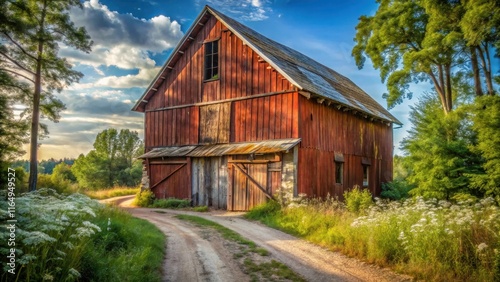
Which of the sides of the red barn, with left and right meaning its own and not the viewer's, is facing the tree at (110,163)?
right

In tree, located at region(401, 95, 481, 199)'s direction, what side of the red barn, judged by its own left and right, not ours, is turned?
left

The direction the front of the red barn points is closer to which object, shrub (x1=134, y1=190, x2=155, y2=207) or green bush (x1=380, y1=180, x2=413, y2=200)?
the shrub

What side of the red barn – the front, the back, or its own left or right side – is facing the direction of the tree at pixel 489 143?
left

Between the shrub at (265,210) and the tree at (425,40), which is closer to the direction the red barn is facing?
the shrub

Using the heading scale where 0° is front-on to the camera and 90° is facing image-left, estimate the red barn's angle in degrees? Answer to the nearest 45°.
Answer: approximately 45°

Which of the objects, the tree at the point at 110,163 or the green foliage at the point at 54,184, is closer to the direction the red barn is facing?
the green foliage

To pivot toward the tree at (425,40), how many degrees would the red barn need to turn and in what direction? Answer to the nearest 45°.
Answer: approximately 135° to its left

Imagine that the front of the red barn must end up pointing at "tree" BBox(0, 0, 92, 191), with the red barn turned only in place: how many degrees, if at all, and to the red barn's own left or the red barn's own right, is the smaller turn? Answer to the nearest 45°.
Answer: approximately 45° to the red barn's own right

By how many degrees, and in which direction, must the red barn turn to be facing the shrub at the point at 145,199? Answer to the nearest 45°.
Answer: approximately 45° to its right

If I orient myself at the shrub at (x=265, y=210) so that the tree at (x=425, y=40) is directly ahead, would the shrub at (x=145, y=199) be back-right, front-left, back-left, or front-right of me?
back-left
